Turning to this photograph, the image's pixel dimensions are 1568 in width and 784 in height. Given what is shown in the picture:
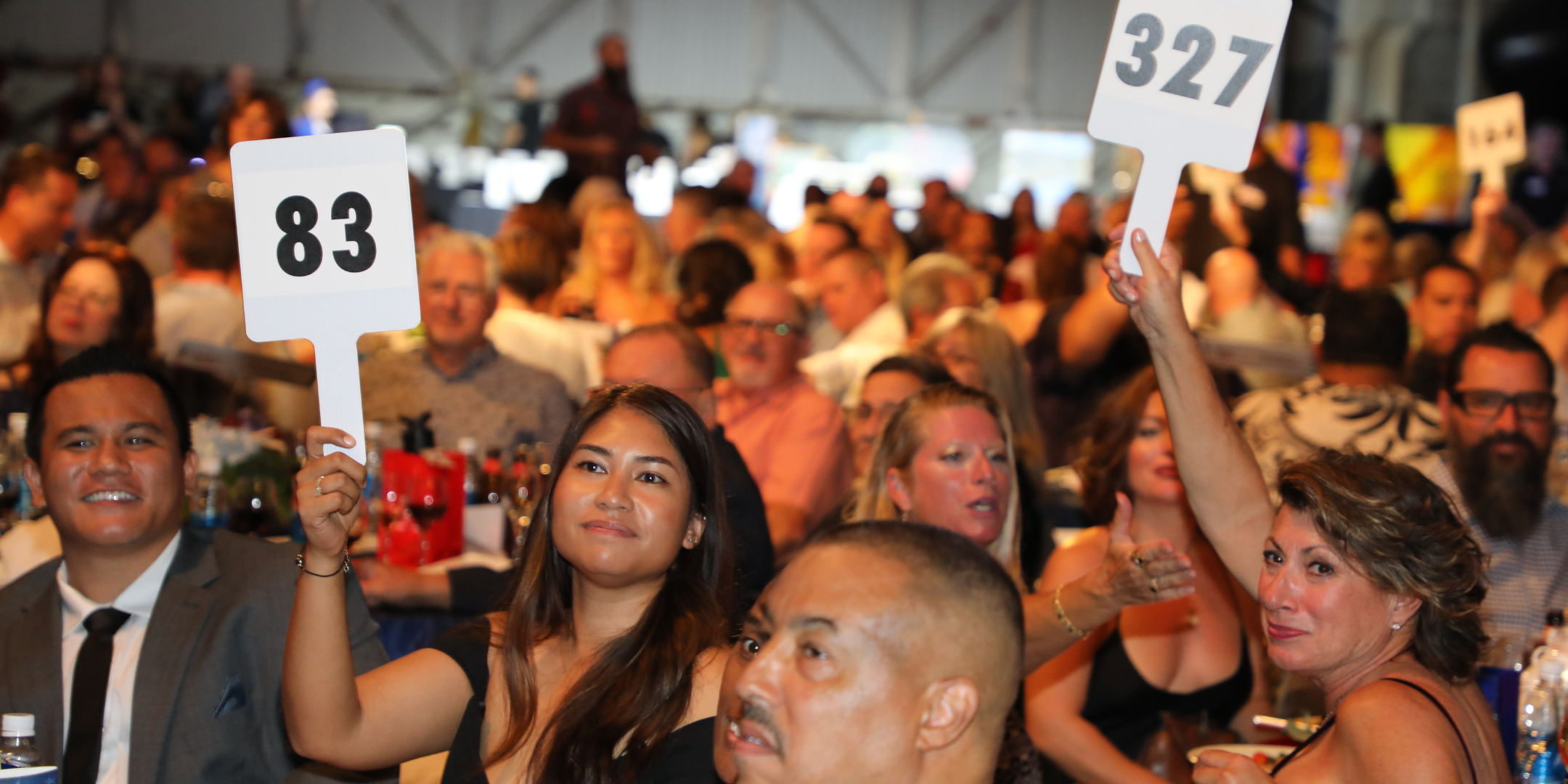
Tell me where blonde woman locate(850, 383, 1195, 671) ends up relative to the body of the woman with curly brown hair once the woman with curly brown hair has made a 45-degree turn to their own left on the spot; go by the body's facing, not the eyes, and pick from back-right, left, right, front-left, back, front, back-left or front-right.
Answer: right

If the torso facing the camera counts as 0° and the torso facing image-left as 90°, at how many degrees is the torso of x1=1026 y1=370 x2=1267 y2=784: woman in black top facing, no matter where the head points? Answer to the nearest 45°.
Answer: approximately 315°

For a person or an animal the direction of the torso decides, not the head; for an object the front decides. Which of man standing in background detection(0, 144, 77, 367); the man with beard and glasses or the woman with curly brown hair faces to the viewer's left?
the woman with curly brown hair

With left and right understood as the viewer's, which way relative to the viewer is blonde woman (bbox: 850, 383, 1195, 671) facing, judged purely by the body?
facing the viewer and to the right of the viewer

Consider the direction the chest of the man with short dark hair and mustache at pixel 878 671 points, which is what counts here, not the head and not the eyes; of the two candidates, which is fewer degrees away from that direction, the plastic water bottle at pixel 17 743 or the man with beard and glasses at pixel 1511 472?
the plastic water bottle

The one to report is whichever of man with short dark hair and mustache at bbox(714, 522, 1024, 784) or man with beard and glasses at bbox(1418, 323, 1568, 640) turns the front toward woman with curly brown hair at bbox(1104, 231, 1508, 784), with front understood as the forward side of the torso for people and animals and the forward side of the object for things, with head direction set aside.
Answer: the man with beard and glasses

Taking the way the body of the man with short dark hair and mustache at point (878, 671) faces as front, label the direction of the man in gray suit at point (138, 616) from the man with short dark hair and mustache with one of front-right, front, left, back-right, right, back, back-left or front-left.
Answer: right

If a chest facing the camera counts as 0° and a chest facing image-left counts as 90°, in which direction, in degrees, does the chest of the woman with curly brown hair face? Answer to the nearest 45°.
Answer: approximately 90°

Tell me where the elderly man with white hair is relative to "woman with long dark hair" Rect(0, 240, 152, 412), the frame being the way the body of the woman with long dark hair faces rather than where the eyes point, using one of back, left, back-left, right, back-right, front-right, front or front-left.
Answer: back-left

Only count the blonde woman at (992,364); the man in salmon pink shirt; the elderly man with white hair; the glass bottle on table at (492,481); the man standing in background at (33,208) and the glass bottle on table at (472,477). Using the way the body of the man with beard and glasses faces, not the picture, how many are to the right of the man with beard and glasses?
6
